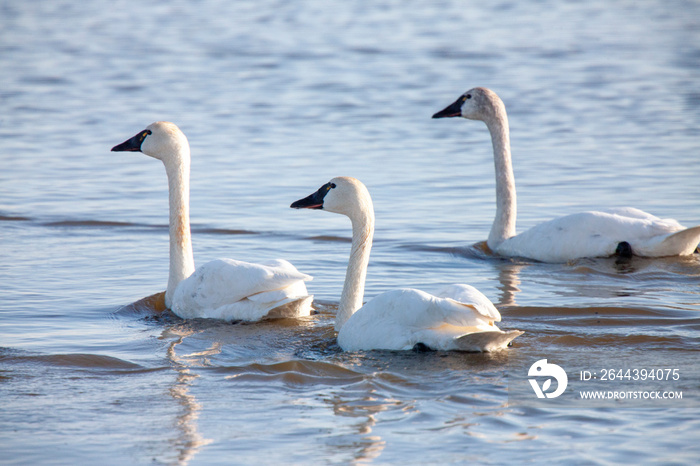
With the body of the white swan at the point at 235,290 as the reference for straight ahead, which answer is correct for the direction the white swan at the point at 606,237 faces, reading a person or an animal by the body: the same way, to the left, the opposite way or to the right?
the same way

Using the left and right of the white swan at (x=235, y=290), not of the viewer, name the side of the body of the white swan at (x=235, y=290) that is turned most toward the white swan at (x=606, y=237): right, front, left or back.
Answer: back

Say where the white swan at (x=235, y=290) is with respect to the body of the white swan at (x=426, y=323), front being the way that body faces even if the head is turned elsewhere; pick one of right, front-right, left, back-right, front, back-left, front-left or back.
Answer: front-right

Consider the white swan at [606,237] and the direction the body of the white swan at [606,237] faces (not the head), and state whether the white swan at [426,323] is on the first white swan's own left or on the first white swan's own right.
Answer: on the first white swan's own left

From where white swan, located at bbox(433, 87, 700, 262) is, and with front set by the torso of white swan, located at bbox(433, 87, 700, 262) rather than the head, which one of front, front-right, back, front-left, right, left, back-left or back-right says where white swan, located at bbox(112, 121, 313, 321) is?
front-left

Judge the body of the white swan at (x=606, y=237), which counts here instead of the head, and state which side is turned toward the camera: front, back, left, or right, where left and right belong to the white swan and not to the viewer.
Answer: left

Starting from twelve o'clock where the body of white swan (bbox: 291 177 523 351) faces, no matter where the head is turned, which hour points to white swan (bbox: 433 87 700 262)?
white swan (bbox: 433 87 700 262) is roughly at 4 o'clock from white swan (bbox: 291 177 523 351).

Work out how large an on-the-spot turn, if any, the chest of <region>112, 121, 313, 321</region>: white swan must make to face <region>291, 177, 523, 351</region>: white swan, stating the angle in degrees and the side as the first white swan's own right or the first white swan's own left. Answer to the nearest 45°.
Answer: approximately 135° to the first white swan's own left

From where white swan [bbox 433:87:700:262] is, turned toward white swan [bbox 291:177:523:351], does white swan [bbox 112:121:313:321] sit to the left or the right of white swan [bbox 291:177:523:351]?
right

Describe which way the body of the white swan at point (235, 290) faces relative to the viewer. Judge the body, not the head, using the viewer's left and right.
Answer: facing to the left of the viewer

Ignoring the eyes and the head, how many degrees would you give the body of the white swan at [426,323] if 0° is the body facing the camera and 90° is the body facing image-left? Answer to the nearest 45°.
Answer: approximately 90°

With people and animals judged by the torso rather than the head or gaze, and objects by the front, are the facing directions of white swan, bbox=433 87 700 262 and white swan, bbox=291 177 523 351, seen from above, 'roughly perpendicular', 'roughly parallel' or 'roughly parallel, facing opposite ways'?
roughly parallel

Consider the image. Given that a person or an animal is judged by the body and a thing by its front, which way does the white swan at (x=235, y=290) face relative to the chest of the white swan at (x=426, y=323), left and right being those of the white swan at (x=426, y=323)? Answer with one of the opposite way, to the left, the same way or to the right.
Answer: the same way
